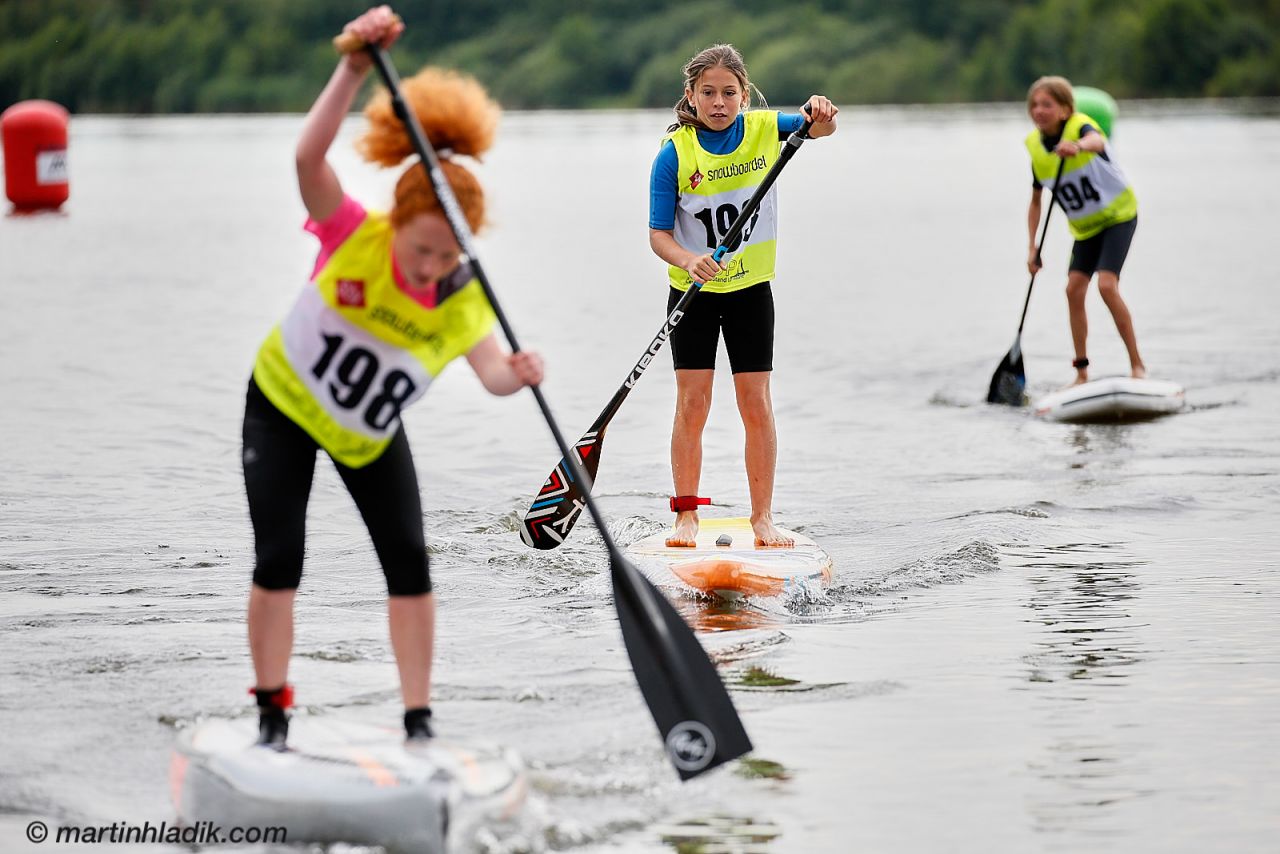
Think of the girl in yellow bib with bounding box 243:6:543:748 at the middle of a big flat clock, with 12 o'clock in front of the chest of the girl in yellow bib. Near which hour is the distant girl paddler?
The distant girl paddler is roughly at 7 o'clock from the girl in yellow bib.

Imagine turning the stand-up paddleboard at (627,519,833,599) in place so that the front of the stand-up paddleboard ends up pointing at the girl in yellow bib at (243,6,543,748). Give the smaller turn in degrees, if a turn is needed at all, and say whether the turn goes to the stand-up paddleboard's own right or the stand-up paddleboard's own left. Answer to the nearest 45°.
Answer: approximately 45° to the stand-up paddleboard's own right

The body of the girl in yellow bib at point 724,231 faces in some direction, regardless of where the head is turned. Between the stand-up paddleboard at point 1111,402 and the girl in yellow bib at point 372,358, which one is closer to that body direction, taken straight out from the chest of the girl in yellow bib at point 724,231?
the girl in yellow bib

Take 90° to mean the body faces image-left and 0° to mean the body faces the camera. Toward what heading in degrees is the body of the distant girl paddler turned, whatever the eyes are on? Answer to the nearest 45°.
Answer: approximately 45°

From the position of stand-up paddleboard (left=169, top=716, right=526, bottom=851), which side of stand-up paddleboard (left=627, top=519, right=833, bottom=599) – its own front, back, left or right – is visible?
front

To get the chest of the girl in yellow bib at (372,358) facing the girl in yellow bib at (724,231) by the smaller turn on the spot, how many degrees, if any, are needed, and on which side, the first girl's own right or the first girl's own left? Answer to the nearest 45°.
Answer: approximately 135° to the first girl's own left

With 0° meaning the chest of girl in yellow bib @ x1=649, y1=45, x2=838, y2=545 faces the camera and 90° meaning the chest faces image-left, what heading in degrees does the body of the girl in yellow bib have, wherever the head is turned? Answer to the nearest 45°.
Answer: approximately 0°

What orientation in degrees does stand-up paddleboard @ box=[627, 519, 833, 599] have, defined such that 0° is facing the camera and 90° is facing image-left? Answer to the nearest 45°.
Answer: approximately 0°

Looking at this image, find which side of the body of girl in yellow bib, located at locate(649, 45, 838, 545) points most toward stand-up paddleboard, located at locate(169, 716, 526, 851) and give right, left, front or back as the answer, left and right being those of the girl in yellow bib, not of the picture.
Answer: front

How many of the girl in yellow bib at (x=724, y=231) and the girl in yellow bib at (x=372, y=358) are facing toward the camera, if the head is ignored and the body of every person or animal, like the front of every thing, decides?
2
